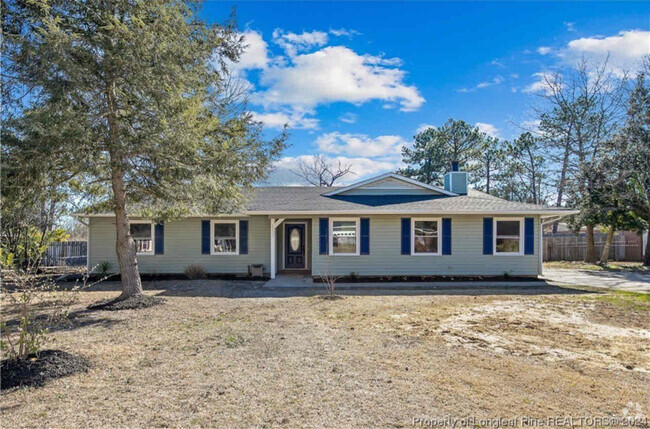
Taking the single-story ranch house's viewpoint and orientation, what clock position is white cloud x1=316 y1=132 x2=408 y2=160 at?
The white cloud is roughly at 6 o'clock from the single-story ranch house.

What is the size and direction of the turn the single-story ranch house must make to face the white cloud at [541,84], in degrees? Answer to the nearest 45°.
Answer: approximately 135° to its left

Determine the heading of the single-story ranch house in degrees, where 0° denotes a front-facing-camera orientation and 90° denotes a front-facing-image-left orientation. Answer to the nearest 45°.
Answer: approximately 0°

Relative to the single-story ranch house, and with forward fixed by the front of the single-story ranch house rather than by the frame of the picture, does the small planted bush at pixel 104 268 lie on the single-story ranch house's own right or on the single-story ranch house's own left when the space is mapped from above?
on the single-story ranch house's own right

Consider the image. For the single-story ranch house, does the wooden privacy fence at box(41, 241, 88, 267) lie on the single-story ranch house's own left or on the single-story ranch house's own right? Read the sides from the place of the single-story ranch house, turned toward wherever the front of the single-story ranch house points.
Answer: on the single-story ranch house's own right

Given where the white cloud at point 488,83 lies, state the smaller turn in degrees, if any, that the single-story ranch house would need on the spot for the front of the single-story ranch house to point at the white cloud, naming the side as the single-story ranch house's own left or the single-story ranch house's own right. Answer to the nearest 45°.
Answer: approximately 135° to the single-story ranch house's own left

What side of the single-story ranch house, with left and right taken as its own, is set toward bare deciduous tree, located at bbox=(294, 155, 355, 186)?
back

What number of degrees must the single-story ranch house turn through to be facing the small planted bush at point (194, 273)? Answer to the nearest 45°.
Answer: approximately 90° to its right
